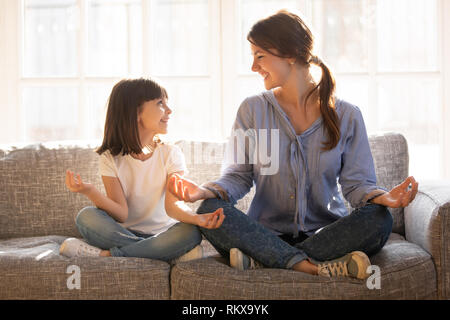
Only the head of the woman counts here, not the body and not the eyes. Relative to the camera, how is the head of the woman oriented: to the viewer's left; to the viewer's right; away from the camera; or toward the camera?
to the viewer's left

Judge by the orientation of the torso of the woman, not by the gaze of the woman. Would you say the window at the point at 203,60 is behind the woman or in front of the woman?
behind

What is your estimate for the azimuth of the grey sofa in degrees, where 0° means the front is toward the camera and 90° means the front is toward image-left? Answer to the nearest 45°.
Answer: approximately 0°

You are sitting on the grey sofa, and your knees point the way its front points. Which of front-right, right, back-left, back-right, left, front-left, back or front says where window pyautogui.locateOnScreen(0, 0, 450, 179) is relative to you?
back

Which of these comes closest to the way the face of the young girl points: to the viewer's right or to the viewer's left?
to the viewer's right

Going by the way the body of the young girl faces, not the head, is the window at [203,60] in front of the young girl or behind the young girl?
behind
